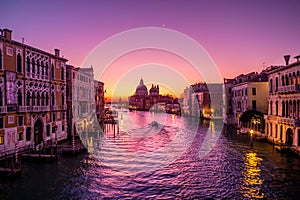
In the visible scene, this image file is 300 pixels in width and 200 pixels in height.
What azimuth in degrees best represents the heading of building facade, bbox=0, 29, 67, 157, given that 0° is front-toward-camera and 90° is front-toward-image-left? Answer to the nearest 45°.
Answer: approximately 315°

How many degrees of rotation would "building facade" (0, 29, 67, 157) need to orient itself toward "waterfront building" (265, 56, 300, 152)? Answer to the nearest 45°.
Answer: approximately 45° to its left

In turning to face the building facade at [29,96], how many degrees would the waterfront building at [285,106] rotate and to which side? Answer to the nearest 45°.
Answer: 0° — it already faces it

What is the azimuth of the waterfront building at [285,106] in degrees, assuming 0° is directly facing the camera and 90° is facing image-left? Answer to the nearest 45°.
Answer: approximately 45°
